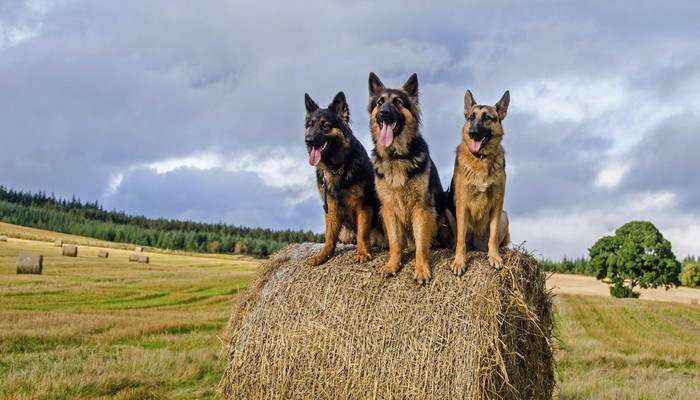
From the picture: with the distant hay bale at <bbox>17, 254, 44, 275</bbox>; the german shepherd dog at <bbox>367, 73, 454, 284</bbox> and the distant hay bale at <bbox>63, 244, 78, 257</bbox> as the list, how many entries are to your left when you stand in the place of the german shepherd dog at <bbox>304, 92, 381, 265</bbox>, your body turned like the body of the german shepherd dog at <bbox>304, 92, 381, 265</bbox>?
1

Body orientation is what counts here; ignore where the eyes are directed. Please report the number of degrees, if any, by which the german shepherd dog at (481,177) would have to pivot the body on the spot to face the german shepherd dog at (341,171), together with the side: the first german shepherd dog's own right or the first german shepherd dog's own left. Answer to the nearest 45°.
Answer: approximately 90° to the first german shepherd dog's own right

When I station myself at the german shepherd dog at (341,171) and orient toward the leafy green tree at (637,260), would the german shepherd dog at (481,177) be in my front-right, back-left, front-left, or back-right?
front-right

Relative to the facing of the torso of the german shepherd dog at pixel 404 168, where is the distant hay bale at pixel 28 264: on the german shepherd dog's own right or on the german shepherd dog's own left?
on the german shepherd dog's own right

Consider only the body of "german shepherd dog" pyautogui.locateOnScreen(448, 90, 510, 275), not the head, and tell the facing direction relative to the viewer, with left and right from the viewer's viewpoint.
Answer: facing the viewer

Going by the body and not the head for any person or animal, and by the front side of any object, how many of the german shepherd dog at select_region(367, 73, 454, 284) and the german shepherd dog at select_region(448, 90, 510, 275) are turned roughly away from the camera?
0

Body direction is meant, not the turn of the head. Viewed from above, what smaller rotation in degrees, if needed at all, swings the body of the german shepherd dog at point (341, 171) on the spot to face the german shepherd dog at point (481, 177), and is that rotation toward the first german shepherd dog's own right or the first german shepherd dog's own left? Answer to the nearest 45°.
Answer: approximately 135° to the first german shepherd dog's own left

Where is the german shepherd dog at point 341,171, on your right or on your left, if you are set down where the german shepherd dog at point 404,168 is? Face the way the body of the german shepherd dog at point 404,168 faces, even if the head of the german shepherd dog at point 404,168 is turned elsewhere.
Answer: on your right

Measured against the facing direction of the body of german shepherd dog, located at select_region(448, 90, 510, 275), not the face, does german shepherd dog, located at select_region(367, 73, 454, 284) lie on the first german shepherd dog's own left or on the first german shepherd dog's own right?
on the first german shepherd dog's own right

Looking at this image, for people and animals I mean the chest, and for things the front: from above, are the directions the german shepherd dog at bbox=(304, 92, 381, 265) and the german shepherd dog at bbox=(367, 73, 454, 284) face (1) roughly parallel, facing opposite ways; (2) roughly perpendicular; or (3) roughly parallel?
roughly parallel

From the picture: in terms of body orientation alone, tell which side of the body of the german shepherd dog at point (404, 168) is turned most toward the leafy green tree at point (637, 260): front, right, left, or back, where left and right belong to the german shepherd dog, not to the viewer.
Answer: back

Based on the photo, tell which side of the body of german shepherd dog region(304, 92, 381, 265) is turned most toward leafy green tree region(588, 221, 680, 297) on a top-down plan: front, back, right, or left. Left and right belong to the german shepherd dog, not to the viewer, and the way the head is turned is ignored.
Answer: back

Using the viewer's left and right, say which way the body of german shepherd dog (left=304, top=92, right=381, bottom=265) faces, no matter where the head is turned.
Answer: facing the viewer and to the left of the viewer
